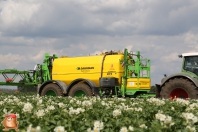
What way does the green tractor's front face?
to the viewer's right
